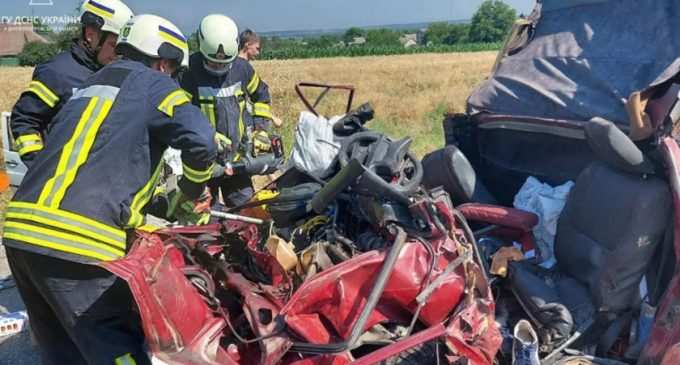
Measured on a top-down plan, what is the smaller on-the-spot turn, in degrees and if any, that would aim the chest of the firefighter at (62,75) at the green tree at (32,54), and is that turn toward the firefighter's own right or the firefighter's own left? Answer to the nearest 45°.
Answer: approximately 90° to the firefighter's own left

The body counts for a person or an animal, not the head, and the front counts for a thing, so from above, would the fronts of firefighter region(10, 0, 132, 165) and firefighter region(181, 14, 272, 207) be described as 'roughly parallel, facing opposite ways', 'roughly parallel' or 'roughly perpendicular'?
roughly perpendicular

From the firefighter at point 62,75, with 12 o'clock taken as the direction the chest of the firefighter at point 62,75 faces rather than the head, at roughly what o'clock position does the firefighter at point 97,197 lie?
the firefighter at point 97,197 is roughly at 3 o'clock from the firefighter at point 62,75.

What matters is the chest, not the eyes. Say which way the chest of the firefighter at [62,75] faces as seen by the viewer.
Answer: to the viewer's right

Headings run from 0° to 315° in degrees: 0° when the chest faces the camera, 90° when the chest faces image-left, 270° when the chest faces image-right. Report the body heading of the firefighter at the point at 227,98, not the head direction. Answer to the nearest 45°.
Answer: approximately 0°

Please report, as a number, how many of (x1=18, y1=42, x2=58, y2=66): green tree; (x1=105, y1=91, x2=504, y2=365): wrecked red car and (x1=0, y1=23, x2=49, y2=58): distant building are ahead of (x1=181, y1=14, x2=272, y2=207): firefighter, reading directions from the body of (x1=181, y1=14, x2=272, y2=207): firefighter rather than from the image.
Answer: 1

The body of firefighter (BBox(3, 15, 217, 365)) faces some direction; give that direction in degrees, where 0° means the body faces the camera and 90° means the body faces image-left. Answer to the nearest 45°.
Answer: approximately 225°

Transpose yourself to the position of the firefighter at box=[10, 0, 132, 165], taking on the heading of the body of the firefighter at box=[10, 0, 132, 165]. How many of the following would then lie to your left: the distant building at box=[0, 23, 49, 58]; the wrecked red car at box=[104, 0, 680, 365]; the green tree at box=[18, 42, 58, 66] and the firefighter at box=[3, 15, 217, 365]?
2

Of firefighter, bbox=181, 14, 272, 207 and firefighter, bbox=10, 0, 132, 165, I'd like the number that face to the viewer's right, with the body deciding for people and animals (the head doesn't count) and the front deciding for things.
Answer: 1

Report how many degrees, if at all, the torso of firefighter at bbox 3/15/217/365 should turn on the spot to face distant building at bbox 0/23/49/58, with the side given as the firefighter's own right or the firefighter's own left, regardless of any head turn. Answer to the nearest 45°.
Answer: approximately 45° to the firefighter's own left
